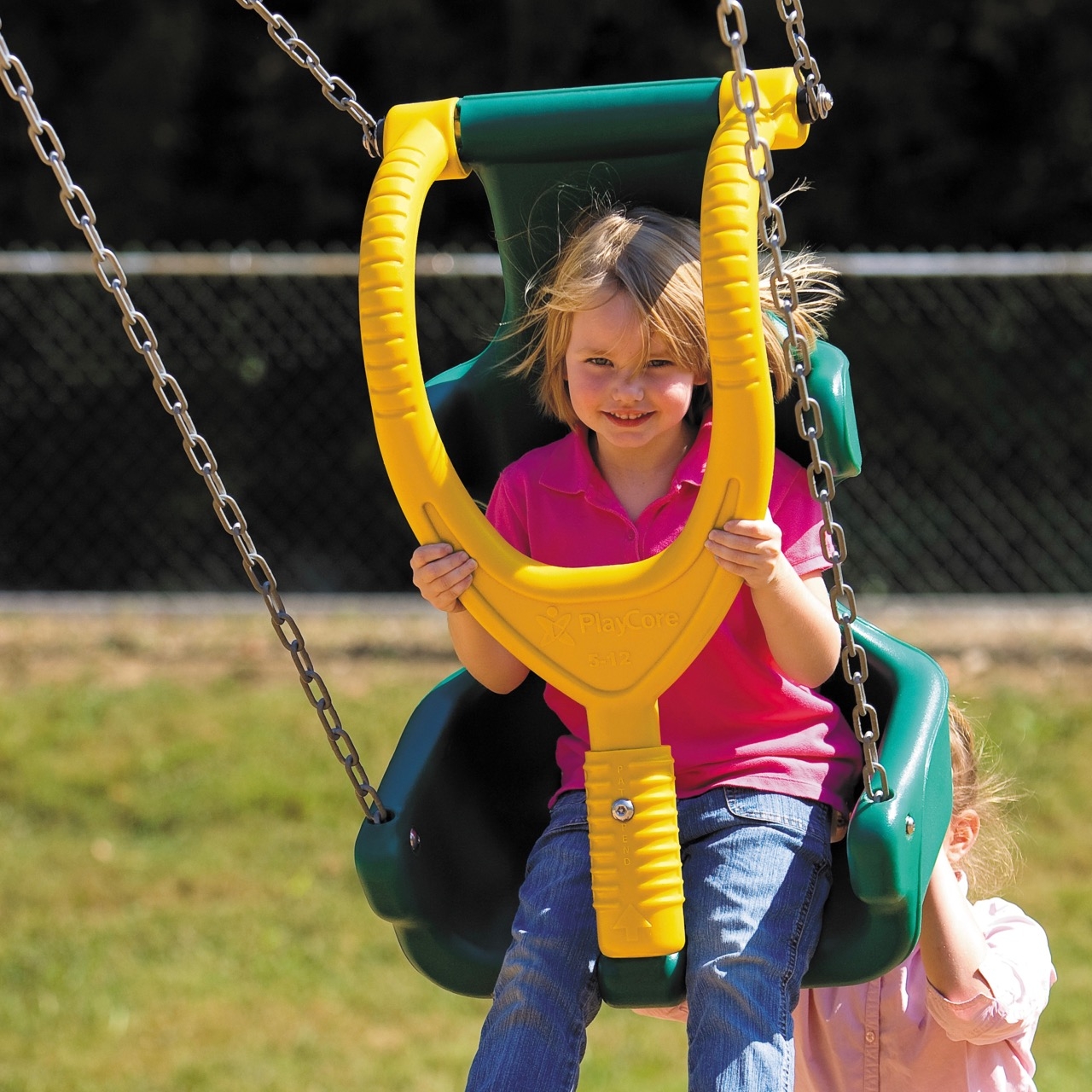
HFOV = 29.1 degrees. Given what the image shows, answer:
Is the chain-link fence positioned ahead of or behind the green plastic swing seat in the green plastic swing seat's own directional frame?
behind

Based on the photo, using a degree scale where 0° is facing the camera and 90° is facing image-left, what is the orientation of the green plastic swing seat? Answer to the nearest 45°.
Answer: approximately 0°
